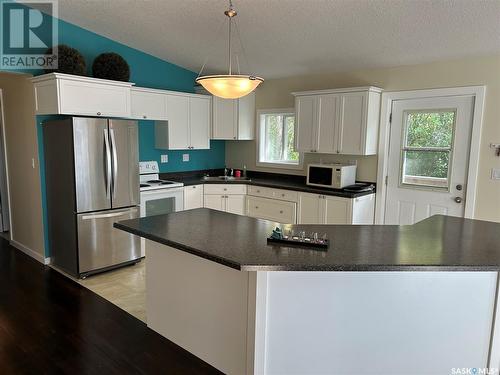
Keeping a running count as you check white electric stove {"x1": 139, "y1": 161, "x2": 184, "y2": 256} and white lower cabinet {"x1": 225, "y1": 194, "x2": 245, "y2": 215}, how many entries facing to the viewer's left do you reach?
0

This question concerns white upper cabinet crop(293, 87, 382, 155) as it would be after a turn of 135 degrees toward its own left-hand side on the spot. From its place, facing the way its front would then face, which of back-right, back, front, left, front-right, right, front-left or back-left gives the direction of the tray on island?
right

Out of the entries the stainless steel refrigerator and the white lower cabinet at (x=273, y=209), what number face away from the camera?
0

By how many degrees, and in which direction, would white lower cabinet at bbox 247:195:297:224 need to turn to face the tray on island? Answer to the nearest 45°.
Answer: approximately 45° to its left

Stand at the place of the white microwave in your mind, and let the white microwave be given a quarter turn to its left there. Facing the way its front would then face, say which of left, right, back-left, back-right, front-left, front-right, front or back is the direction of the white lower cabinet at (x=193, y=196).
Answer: back-right

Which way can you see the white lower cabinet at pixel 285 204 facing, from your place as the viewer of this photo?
facing the viewer and to the left of the viewer

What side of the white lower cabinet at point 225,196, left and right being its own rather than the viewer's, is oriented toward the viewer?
front

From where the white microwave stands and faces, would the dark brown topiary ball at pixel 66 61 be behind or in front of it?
in front

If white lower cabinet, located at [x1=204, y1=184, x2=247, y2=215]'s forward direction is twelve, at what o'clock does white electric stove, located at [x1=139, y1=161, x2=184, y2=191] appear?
The white electric stove is roughly at 3 o'clock from the white lower cabinet.

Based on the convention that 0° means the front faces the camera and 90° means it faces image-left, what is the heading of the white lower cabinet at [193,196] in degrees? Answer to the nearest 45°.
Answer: approximately 315°

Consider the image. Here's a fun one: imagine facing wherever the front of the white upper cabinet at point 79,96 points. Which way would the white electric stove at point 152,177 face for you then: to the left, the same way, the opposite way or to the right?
the same way

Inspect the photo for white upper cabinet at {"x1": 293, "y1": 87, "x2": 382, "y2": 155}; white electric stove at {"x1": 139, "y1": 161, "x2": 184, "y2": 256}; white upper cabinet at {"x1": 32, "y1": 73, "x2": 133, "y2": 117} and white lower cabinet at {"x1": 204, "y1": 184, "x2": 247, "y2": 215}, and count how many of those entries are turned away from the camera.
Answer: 0

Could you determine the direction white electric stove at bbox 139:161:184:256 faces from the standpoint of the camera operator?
facing the viewer and to the right of the viewer
